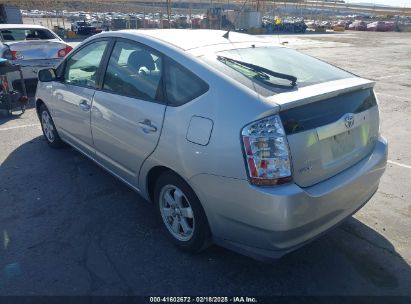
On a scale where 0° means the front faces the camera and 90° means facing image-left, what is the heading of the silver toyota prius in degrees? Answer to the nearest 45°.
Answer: approximately 135°

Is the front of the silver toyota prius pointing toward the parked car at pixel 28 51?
yes
